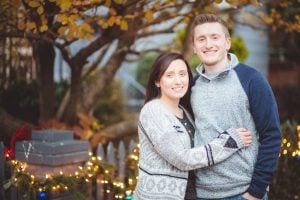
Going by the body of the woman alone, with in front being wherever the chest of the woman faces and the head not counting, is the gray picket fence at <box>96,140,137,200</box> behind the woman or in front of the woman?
behind

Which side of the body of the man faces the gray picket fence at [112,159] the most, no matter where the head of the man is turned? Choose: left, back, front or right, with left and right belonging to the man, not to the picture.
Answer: right

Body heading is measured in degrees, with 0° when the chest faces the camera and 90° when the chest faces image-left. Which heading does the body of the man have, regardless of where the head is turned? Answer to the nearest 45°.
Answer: approximately 45°

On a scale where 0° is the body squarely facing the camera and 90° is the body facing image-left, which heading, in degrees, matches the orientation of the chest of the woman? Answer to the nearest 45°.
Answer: approximately 315°
